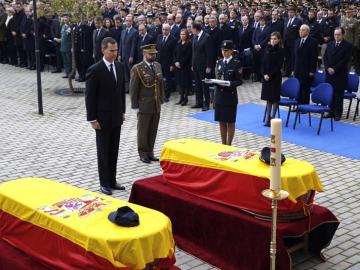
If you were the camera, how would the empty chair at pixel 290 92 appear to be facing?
facing the viewer and to the left of the viewer

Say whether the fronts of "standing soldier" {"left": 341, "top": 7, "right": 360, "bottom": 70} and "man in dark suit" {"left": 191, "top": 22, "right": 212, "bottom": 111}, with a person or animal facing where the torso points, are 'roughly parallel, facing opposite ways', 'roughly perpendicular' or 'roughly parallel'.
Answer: roughly parallel

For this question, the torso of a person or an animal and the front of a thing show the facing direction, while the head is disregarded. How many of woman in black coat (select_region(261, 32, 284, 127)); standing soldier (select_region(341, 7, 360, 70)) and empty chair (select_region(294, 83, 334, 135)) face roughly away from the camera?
0

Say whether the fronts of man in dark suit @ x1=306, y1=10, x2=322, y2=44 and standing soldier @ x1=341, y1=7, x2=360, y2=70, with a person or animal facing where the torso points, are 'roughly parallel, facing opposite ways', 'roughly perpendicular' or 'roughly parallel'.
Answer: roughly parallel

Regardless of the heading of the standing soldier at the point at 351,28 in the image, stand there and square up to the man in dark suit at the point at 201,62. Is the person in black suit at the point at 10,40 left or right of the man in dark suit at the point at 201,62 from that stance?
right

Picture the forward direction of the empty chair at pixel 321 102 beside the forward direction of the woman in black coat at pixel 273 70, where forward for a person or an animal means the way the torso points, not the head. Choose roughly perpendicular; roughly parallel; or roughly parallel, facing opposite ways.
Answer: roughly parallel

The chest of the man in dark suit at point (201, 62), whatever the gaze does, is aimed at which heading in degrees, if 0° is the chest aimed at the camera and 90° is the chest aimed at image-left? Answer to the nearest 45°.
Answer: approximately 45°

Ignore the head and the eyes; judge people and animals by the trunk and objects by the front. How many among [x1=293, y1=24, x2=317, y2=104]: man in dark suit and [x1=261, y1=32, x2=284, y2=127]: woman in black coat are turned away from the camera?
0

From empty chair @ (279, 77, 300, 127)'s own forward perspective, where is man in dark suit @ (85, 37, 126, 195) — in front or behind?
in front

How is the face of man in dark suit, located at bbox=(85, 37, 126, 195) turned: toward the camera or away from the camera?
toward the camera

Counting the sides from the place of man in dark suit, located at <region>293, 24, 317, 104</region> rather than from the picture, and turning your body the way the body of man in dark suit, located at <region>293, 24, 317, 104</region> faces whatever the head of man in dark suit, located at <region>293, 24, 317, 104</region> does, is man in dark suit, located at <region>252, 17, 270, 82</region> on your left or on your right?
on your right

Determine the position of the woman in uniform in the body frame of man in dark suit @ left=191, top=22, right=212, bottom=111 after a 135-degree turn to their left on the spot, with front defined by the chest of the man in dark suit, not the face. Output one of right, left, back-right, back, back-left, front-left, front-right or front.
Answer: right

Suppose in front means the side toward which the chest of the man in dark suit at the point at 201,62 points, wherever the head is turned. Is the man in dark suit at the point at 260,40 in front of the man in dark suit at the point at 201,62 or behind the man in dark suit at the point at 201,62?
behind

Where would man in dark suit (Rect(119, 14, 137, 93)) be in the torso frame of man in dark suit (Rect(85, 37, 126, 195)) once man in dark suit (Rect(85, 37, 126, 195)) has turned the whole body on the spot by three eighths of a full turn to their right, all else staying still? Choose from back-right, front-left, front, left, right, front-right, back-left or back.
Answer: right

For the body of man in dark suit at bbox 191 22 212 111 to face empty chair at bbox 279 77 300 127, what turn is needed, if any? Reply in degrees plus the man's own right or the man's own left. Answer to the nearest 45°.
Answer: approximately 90° to the man's own left
